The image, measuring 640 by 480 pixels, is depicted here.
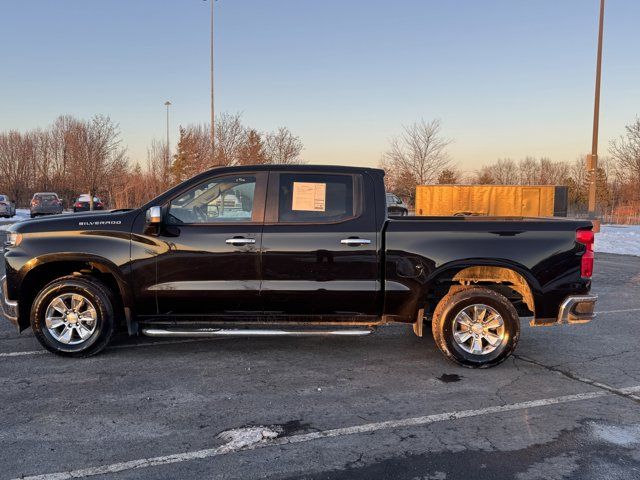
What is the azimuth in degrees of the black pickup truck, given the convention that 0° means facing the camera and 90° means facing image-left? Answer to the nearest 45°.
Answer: approximately 90°

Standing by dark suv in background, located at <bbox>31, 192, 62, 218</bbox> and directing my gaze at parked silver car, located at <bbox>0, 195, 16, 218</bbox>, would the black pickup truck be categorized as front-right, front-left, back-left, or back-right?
back-left

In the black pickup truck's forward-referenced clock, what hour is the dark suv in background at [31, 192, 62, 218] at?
The dark suv in background is roughly at 2 o'clock from the black pickup truck.

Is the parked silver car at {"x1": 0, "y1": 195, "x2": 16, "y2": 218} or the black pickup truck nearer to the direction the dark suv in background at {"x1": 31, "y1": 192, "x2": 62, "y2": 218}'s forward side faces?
the parked silver car

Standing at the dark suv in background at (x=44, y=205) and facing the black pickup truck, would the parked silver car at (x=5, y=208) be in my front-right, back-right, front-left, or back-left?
back-right

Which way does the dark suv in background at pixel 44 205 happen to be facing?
away from the camera

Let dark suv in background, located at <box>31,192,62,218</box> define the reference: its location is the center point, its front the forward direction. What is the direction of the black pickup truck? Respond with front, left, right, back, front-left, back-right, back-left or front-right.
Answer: back

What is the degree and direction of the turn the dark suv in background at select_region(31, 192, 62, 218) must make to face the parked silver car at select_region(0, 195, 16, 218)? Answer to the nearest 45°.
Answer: approximately 45° to its left

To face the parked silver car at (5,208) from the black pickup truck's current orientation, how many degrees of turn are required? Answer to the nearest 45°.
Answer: approximately 45° to its right

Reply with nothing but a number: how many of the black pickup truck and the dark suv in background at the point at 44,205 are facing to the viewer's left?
1

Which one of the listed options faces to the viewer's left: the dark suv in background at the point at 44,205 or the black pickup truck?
the black pickup truck
